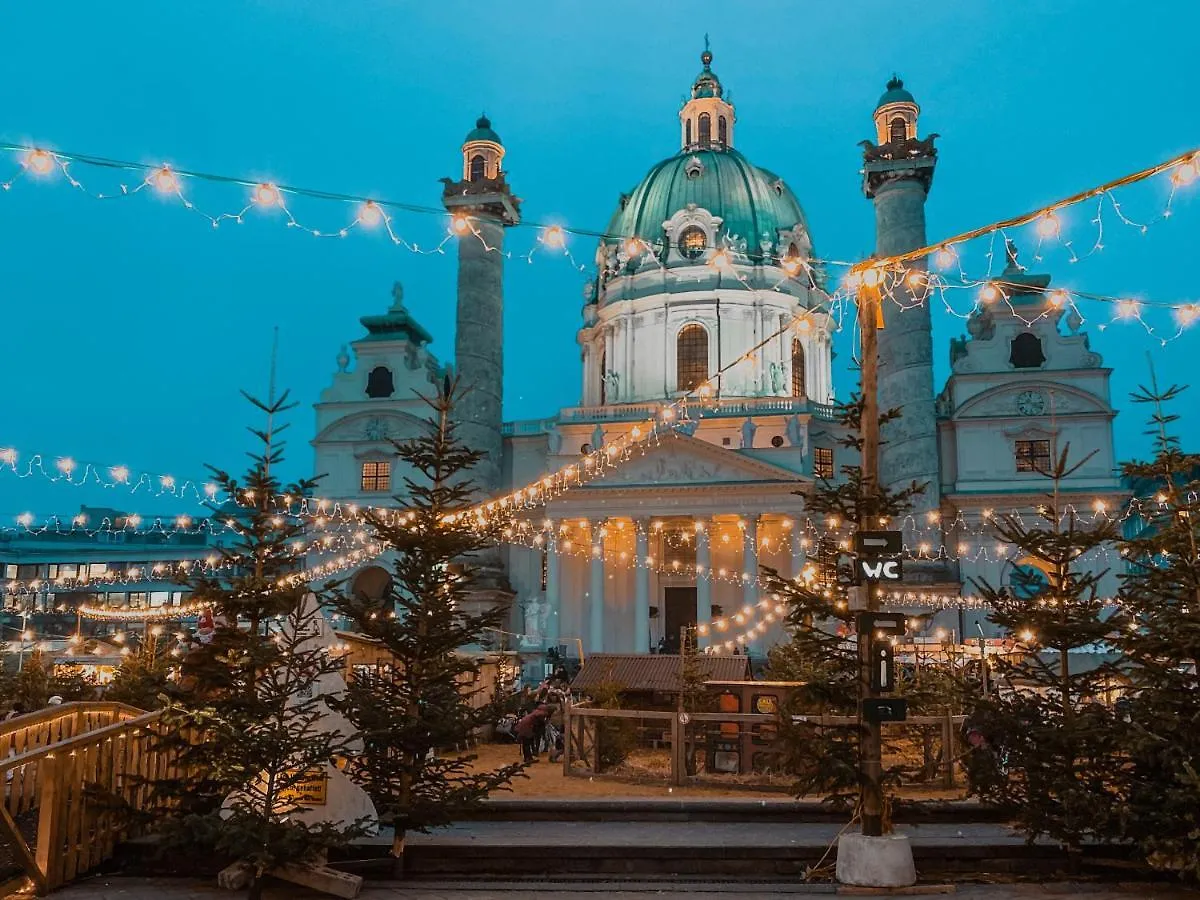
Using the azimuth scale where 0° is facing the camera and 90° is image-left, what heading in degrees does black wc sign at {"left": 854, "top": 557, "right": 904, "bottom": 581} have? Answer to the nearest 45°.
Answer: approximately 0°

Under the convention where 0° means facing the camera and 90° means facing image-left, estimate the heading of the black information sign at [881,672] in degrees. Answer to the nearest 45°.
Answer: approximately 0°

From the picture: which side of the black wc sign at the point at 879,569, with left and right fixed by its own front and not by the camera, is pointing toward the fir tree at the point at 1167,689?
left

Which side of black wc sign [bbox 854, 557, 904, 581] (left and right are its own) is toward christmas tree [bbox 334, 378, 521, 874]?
right

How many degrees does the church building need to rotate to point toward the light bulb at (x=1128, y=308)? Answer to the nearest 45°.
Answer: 0° — it already faces it

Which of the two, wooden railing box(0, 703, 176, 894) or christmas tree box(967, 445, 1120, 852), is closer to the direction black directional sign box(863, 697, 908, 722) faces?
the wooden railing

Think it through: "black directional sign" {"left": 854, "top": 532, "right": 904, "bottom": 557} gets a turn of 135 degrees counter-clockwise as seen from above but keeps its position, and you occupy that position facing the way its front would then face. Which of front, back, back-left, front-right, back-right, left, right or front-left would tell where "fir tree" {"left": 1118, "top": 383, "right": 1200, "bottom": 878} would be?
front-right
